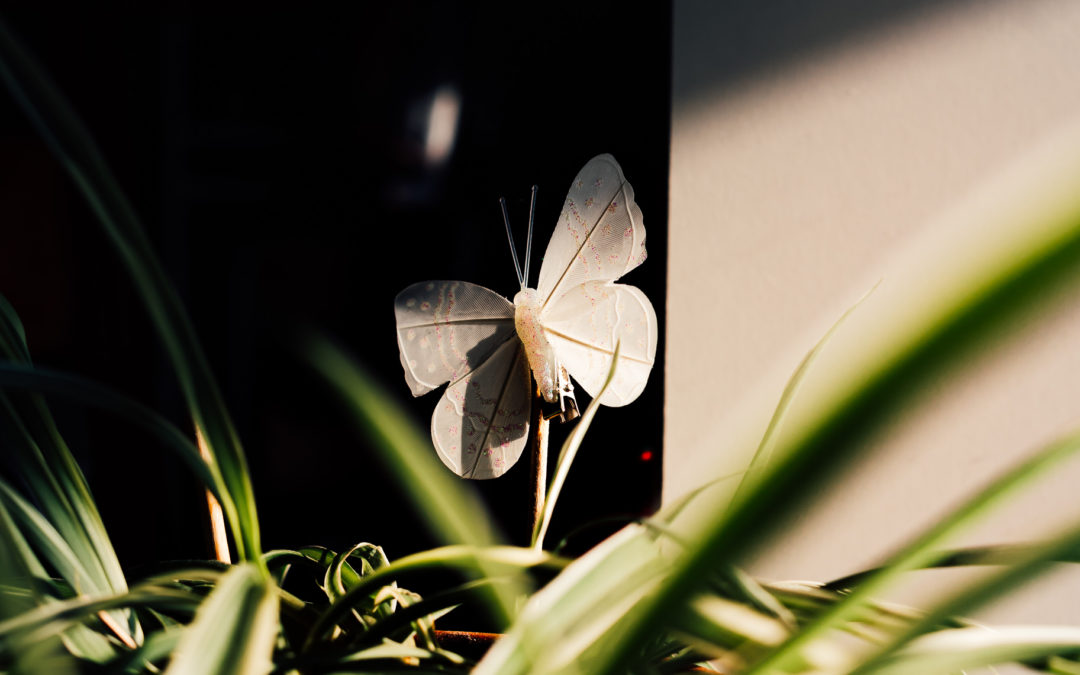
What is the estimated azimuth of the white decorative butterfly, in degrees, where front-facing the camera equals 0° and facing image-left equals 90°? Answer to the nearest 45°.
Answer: approximately 180°
